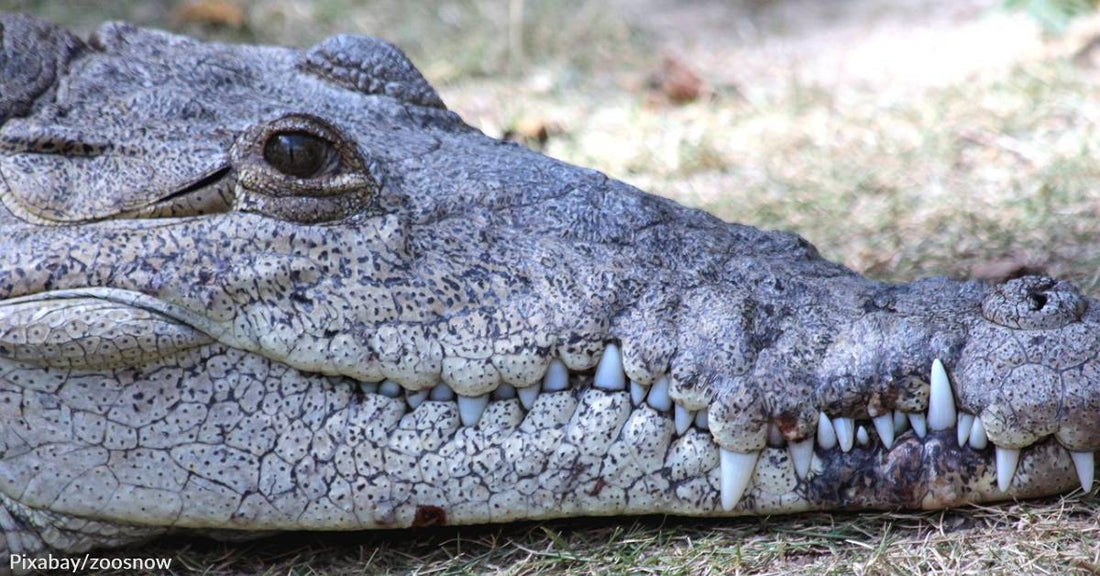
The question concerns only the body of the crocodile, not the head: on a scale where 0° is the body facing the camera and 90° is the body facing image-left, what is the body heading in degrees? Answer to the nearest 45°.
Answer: approximately 270°
